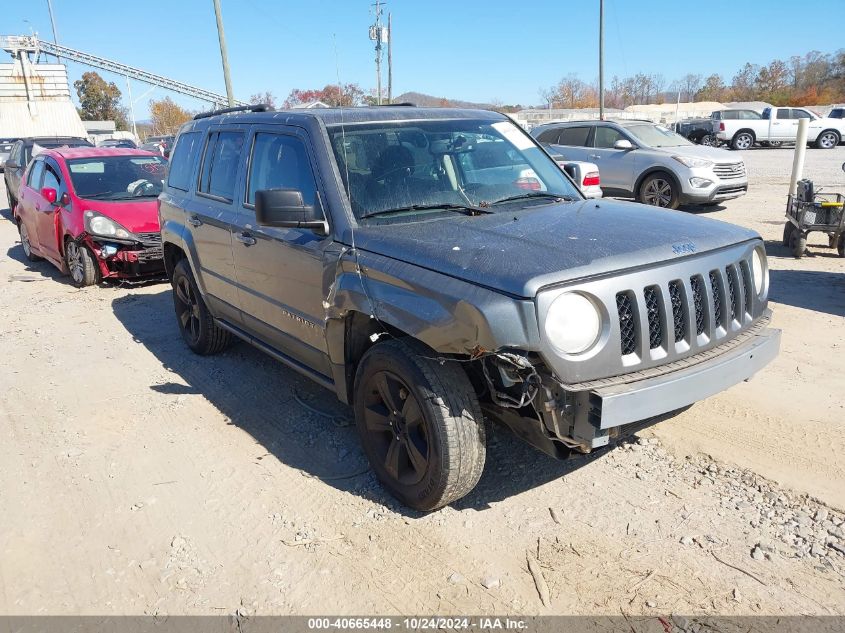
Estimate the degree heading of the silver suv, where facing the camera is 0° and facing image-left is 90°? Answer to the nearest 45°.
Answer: approximately 315°

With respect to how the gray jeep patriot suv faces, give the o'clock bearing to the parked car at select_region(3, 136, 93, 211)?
The parked car is roughly at 6 o'clock from the gray jeep patriot suv.

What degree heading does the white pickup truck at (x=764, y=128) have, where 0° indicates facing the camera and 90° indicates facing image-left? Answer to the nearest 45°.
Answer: approximately 270°

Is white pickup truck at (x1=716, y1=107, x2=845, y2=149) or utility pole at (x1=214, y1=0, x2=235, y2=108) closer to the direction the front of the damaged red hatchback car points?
the white pickup truck

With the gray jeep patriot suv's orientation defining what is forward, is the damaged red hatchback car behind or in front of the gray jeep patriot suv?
behind

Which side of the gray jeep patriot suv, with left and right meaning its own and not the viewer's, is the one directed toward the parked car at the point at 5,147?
back

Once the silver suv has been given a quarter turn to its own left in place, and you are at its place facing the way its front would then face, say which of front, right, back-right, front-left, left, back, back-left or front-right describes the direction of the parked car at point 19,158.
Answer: back-left

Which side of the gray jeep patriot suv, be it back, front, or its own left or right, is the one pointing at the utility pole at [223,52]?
back

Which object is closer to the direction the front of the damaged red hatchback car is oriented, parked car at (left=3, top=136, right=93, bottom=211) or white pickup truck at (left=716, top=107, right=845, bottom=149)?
the white pickup truck

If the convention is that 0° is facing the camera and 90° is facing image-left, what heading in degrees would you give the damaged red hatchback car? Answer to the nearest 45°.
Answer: approximately 315°
